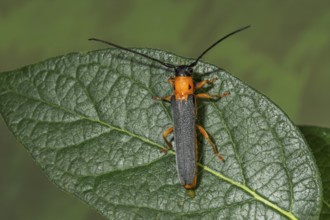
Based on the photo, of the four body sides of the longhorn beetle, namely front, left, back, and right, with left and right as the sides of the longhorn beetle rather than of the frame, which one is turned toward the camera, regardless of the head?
back

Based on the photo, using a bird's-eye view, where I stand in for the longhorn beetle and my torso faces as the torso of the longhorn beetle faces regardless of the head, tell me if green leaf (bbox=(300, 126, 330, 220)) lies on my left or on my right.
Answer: on my right
